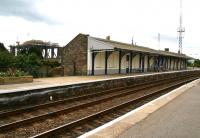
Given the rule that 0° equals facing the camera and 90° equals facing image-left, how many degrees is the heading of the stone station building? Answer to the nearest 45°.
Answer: approximately 315°

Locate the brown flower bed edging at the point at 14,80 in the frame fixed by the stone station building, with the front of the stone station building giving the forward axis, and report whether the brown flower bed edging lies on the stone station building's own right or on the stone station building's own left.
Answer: on the stone station building's own right
